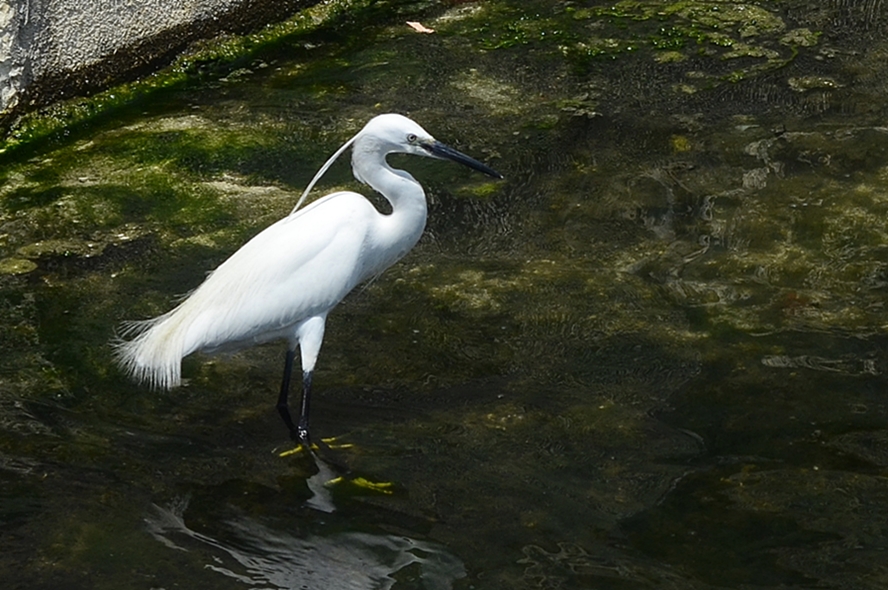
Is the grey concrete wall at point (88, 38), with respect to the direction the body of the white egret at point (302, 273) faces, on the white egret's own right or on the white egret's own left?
on the white egret's own left

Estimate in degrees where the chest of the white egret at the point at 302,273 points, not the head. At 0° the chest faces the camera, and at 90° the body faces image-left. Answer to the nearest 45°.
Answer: approximately 270°
